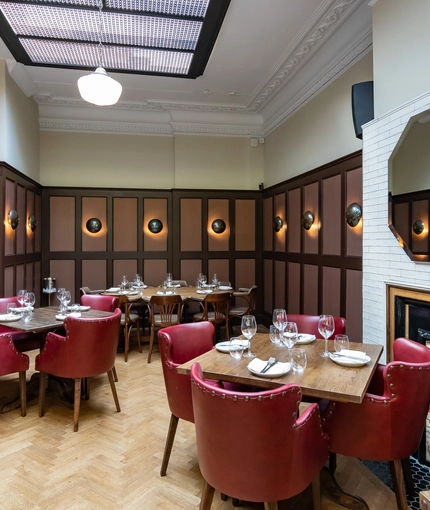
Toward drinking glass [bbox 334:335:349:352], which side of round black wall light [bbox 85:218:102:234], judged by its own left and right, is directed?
front

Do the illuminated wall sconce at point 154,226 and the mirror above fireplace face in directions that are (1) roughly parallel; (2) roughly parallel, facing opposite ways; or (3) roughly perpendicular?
roughly perpendicular

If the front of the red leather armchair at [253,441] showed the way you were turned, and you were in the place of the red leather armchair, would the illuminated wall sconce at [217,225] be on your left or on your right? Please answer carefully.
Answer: on your left

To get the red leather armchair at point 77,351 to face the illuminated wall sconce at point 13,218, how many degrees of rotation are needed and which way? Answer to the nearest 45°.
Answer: approximately 45° to its right

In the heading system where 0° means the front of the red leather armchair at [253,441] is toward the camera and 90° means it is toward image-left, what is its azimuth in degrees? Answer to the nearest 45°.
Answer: approximately 225°

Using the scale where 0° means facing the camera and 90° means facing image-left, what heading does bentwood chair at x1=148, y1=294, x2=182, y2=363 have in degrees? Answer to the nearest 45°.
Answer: approximately 180°

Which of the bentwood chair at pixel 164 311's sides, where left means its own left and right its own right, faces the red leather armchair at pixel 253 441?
back

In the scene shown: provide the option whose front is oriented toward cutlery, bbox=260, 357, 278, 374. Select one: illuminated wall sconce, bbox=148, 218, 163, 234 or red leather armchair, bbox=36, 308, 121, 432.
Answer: the illuminated wall sconce

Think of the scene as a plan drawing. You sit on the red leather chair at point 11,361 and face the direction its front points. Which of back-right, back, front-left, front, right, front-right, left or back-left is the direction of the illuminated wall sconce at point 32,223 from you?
front-left

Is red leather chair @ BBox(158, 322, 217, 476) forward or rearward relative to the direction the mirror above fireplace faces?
forward

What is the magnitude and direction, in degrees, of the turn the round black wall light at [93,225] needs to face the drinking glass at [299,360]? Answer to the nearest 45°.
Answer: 0° — it already faces it

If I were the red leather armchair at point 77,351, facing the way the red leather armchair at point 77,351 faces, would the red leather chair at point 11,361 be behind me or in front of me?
in front

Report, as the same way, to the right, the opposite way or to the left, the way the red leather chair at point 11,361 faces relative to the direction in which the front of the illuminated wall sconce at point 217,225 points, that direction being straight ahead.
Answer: the opposite way

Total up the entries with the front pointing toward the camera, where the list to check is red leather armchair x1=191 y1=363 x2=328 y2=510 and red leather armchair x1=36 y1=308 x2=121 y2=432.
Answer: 0

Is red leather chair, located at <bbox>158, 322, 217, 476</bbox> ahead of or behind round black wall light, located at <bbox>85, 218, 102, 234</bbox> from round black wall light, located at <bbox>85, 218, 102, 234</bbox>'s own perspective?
ahead
